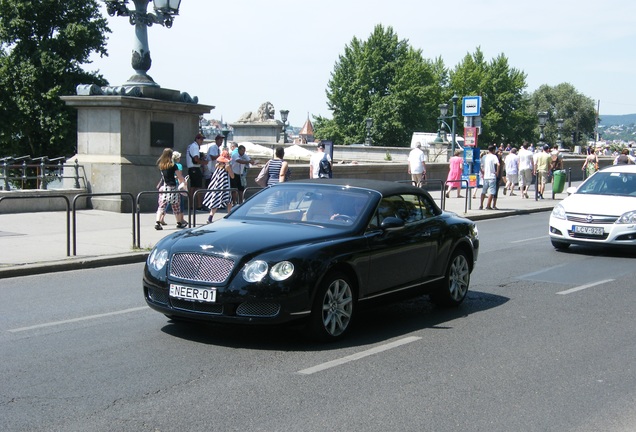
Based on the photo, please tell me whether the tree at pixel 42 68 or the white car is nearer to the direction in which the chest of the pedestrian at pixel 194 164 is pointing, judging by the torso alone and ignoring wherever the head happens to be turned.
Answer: the white car

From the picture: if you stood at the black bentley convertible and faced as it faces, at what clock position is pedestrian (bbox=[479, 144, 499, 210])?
The pedestrian is roughly at 5 o'clock from the black bentley convertible.

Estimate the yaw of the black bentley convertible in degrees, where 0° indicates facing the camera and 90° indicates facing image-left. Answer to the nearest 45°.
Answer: approximately 45°

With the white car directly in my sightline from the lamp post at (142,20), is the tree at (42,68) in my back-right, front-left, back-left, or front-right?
back-left

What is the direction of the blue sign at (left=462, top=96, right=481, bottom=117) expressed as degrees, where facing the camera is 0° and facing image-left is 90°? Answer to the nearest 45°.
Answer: approximately 0°

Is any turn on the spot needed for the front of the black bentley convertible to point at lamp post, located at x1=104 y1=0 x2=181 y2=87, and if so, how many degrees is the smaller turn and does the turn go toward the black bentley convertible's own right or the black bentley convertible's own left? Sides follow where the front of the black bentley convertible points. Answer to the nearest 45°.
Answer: approximately 135° to the black bentley convertible's own right
